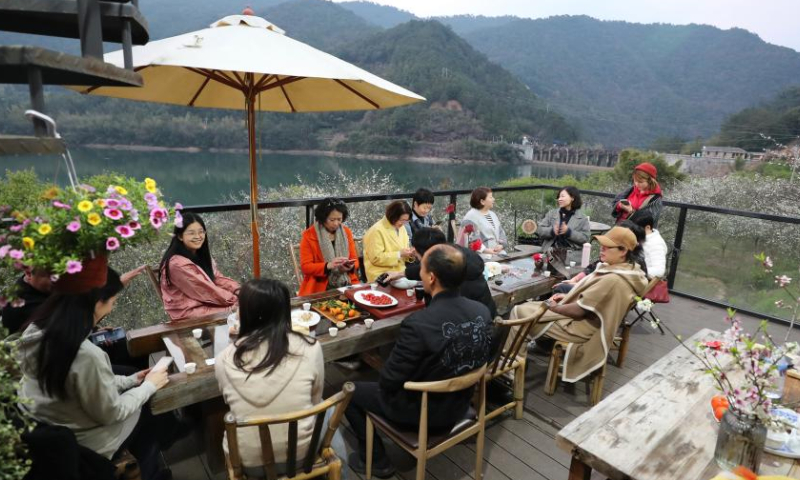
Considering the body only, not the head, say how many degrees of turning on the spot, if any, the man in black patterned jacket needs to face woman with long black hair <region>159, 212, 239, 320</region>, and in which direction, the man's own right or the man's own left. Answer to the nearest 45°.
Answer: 0° — they already face them

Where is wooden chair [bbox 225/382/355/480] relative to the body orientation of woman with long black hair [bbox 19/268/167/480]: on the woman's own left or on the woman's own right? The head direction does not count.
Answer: on the woman's own right

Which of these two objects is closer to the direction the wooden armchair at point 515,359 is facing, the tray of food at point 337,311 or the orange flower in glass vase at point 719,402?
the tray of food

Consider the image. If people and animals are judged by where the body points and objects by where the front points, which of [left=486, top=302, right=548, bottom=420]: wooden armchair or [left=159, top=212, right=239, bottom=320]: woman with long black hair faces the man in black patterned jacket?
the woman with long black hair

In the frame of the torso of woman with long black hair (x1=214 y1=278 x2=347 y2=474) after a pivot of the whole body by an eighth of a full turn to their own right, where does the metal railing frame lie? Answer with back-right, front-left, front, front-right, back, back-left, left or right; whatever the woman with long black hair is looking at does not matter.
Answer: front

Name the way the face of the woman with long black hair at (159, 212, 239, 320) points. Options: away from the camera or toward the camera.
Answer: toward the camera

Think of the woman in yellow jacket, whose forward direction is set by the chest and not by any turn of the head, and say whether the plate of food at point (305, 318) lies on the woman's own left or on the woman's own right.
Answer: on the woman's own right

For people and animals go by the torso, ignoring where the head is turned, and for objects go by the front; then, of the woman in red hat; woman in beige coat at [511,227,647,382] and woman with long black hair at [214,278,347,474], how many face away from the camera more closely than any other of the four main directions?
1

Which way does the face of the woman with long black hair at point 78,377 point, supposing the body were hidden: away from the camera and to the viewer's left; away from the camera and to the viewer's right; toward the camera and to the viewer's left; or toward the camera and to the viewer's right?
away from the camera and to the viewer's right

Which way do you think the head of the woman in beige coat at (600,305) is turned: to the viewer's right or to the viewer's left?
to the viewer's left

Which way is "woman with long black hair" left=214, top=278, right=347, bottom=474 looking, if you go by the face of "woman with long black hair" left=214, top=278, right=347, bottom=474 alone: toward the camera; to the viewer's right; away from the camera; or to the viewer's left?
away from the camera

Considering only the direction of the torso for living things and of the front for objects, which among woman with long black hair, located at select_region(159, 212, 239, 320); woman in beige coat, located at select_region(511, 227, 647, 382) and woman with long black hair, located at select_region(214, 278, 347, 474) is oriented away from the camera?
woman with long black hair, located at select_region(214, 278, 347, 474)

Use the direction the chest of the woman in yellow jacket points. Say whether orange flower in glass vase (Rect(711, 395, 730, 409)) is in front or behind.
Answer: in front

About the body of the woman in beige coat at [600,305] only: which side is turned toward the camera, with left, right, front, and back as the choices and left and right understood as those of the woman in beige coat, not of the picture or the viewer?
left

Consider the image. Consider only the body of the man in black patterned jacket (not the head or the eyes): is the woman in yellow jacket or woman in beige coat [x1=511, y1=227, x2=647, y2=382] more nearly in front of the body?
the woman in yellow jacket

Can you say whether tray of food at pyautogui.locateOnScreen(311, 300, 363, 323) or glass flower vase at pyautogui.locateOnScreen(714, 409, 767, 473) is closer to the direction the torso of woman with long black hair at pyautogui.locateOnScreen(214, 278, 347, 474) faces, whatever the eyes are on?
the tray of food

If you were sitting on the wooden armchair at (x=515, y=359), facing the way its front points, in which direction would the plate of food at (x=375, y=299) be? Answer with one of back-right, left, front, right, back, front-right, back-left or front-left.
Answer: front-left
